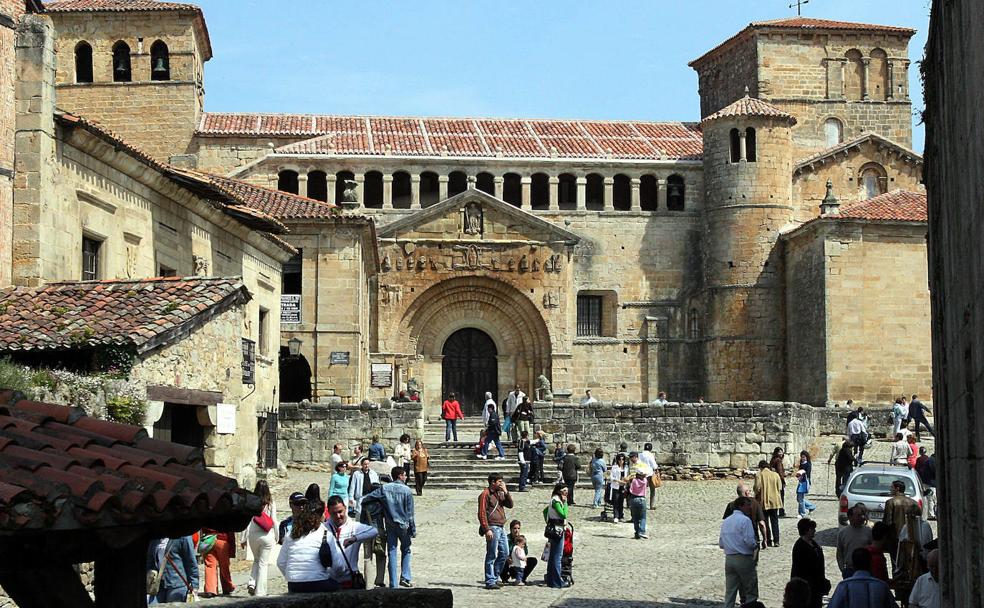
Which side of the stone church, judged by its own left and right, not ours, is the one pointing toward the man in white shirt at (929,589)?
front

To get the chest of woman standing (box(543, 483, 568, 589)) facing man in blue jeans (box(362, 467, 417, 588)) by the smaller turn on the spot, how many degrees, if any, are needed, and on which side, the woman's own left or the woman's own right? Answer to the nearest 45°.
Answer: approximately 135° to the woman's own right

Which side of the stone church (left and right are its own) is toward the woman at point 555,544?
front

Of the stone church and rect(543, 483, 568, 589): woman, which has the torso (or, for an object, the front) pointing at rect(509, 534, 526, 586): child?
the stone church

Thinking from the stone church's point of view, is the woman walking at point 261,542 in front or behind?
in front

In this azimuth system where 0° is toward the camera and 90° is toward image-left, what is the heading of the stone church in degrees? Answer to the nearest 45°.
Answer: approximately 0°
